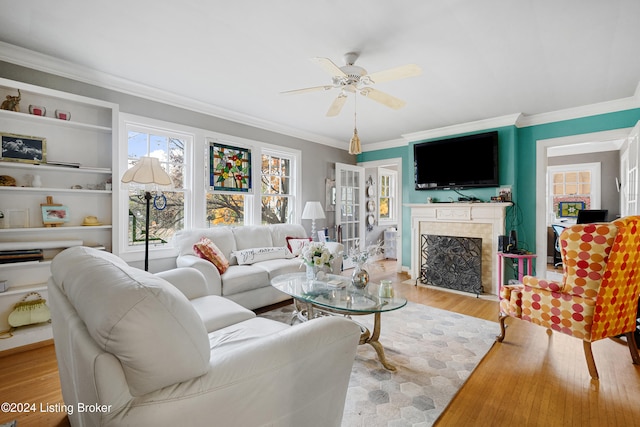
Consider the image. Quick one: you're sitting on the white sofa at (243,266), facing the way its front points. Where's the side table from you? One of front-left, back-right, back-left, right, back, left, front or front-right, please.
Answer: front-left

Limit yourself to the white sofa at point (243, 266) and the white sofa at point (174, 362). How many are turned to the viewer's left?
0

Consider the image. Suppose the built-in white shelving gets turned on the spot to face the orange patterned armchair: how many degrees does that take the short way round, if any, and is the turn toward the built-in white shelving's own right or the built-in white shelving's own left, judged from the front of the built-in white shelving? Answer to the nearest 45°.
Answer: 0° — it already faces it

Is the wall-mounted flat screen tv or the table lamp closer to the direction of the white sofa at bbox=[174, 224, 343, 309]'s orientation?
the wall-mounted flat screen tv

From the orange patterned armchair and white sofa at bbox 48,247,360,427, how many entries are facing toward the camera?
0

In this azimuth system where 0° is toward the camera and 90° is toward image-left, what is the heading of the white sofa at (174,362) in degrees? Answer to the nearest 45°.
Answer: approximately 225°

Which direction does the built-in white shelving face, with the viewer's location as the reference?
facing the viewer and to the right of the viewer

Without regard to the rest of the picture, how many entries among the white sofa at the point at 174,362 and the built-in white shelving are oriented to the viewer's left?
0

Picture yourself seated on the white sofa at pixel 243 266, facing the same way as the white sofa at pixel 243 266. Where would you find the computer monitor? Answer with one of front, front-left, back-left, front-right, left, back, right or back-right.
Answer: front-left

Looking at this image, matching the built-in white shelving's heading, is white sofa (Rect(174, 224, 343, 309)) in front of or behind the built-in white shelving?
in front
